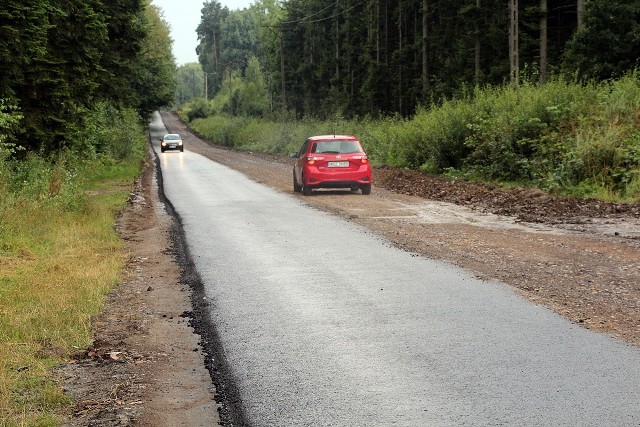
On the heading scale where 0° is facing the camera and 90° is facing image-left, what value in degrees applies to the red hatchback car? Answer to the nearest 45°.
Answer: approximately 180°

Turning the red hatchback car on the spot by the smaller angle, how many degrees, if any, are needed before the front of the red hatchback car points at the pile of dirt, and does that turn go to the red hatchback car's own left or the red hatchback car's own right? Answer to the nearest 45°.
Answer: approximately 135° to the red hatchback car's own right
